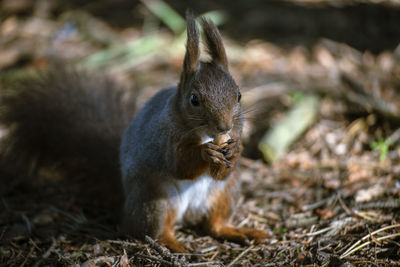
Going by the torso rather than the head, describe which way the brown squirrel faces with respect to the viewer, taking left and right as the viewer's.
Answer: facing the viewer and to the right of the viewer

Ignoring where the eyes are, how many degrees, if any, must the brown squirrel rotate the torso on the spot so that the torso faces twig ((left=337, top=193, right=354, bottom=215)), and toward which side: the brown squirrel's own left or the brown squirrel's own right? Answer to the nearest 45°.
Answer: approximately 45° to the brown squirrel's own left
